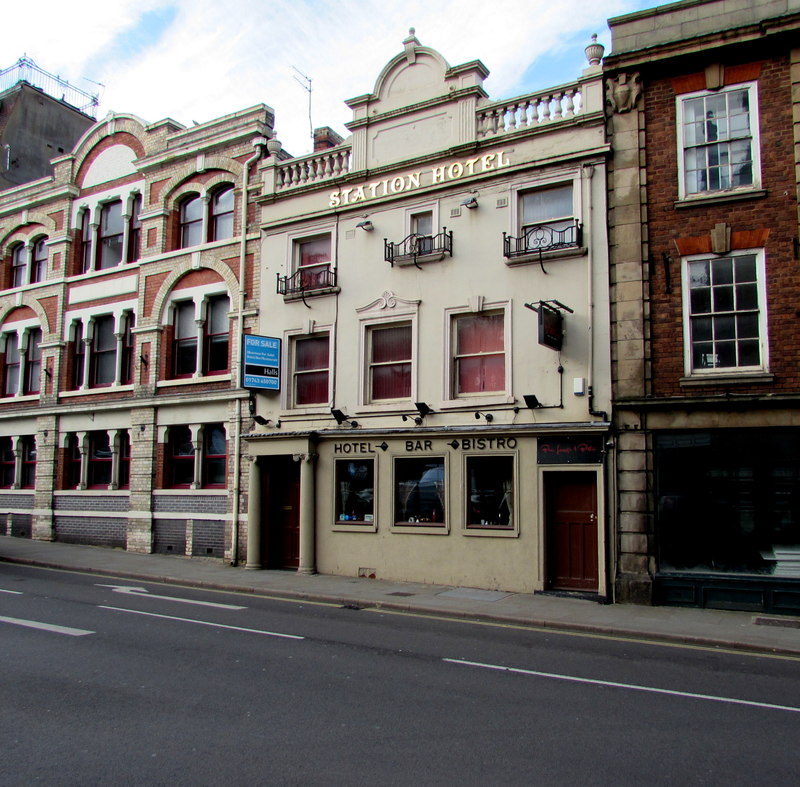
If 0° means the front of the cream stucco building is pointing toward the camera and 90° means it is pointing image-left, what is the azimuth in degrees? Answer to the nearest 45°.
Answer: approximately 0°

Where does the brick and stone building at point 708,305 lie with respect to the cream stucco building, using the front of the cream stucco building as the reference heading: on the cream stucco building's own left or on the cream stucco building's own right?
on the cream stucco building's own left

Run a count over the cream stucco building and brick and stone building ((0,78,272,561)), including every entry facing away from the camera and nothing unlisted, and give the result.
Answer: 0

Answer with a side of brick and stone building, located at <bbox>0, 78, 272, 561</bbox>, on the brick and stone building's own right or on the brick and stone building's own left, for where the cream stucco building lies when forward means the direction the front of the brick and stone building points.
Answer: on the brick and stone building's own left

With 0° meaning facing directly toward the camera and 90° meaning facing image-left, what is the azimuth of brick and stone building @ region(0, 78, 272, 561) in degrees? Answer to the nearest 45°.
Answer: approximately 45°

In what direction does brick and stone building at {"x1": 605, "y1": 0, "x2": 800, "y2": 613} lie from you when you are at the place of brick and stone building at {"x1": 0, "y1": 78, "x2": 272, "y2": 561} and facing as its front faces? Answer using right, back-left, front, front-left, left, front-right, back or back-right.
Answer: left
